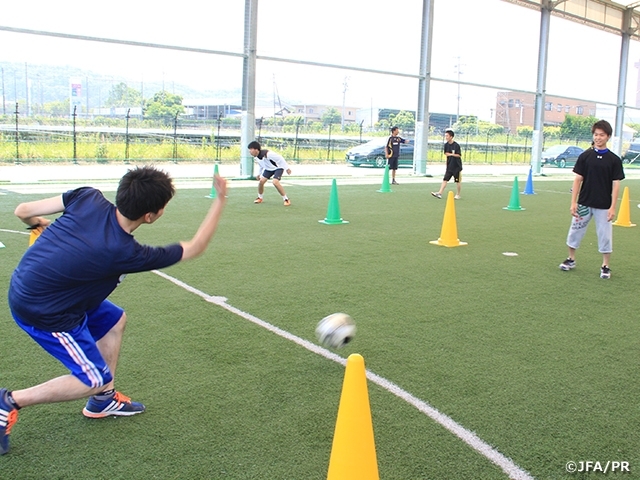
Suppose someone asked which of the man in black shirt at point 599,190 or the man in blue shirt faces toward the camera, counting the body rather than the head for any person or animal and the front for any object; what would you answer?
the man in black shirt

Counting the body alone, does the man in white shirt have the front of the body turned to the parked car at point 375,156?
no

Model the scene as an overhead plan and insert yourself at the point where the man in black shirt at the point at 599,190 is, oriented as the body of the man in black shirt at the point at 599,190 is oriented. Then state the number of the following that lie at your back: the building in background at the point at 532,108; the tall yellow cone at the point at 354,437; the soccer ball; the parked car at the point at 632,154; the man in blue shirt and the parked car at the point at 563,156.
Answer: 3

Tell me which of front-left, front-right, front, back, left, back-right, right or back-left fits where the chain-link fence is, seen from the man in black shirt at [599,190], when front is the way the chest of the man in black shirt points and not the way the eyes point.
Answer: back-right

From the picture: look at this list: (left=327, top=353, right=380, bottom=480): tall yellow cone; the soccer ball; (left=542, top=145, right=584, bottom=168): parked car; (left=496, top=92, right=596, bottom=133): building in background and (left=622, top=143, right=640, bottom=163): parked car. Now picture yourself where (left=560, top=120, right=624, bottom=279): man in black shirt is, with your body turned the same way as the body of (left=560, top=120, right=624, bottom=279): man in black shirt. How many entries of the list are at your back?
3

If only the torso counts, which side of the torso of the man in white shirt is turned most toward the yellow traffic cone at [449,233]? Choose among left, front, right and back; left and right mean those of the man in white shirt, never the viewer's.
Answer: left

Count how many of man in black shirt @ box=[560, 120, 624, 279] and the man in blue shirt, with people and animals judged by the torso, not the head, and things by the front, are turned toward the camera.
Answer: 1

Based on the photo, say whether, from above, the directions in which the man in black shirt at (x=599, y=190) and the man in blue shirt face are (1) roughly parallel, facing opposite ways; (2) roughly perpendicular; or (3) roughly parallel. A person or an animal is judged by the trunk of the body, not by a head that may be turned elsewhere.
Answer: roughly parallel, facing opposite ways

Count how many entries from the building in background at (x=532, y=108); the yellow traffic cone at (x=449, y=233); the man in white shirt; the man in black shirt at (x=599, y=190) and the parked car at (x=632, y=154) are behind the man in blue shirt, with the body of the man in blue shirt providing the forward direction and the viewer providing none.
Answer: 0

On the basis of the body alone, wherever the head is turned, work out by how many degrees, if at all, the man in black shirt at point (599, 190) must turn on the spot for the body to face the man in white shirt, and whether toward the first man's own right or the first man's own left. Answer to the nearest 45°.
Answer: approximately 135° to the first man's own right

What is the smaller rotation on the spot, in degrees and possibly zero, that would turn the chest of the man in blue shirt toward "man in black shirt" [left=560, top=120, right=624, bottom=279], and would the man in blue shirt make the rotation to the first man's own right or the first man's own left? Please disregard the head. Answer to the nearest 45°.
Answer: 0° — they already face them

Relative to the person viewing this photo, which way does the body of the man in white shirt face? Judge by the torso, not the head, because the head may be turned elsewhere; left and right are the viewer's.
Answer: facing the viewer and to the left of the viewer

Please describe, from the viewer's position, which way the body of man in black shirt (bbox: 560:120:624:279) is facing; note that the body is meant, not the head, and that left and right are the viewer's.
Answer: facing the viewer

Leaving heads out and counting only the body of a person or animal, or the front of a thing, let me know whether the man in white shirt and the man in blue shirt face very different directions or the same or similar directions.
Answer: very different directions

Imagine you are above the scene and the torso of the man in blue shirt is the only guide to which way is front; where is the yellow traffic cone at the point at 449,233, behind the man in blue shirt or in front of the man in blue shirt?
in front

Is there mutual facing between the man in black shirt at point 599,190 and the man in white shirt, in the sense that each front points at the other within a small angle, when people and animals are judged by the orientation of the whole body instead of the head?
no

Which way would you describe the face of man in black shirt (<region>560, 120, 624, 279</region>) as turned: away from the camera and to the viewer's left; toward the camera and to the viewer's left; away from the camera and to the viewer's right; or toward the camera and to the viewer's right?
toward the camera and to the viewer's left

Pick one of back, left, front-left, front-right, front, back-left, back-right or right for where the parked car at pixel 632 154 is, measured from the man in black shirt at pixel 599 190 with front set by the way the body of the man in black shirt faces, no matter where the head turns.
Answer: back

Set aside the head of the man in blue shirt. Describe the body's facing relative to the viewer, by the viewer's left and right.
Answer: facing away from the viewer and to the right of the viewer

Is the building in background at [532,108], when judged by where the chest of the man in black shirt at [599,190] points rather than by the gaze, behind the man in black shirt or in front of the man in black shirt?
behind

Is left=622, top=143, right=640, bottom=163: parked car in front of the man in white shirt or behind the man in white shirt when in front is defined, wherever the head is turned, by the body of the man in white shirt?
behind

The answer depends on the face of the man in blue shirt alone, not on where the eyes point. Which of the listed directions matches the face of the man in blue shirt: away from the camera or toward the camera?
away from the camera

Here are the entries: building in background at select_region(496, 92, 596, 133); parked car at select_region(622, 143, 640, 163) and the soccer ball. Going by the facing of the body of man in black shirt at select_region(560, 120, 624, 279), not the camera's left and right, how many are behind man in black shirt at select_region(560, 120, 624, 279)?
2
